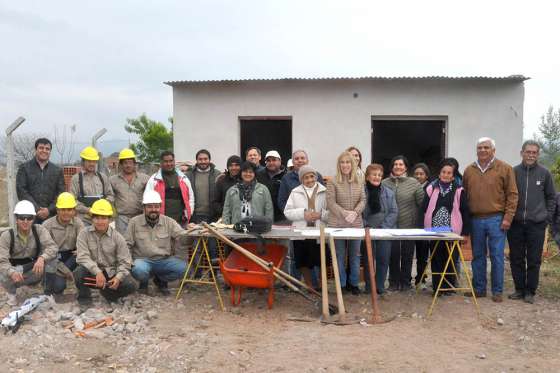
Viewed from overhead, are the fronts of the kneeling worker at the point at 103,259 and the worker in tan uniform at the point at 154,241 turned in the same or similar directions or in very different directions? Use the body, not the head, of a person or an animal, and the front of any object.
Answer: same or similar directions

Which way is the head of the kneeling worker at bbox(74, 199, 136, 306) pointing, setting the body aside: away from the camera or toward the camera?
toward the camera

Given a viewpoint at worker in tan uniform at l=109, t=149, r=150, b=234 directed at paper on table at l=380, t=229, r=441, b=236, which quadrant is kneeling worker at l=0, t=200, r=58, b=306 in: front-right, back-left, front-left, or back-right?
back-right

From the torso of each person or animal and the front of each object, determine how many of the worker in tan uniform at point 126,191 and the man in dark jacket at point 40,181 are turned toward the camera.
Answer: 2

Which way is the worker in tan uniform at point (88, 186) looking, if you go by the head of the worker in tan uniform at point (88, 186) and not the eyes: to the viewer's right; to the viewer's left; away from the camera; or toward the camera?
toward the camera

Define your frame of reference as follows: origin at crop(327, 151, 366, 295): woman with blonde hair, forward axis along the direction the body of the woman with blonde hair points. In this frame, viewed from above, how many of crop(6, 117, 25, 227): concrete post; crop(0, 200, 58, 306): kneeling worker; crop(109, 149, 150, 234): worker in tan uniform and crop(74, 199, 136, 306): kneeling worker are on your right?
4

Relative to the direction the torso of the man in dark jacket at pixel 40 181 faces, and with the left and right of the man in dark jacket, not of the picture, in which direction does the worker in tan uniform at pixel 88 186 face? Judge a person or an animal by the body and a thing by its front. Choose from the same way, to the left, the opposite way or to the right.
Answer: the same way

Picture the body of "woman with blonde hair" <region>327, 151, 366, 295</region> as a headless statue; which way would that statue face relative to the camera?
toward the camera

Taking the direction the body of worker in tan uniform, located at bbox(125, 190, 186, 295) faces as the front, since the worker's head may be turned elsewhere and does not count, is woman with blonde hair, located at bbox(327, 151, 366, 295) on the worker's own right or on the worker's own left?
on the worker's own left

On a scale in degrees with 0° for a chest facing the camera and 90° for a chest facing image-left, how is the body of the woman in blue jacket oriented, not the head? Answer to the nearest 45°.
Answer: approximately 45°

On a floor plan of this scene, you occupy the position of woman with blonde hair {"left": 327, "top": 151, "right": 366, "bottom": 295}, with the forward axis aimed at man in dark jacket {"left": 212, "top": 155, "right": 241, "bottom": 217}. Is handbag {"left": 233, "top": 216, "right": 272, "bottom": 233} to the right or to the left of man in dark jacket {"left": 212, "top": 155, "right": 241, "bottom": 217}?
left

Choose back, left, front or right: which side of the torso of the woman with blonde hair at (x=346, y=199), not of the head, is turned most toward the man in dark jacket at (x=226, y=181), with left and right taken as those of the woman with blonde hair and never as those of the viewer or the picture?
right

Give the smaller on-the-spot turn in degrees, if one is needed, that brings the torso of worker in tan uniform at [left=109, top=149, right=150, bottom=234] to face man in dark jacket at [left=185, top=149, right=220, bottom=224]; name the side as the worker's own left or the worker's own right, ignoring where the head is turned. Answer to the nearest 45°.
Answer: approximately 90° to the worker's own left

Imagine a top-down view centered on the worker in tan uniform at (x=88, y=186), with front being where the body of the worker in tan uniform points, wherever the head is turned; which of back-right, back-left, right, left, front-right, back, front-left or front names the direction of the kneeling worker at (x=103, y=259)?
front

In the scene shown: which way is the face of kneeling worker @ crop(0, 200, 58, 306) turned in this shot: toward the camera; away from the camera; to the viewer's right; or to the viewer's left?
toward the camera

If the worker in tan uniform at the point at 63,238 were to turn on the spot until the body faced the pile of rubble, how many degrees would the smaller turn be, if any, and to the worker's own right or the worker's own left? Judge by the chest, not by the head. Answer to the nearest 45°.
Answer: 0° — they already face it

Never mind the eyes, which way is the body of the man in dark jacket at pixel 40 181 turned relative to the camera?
toward the camera

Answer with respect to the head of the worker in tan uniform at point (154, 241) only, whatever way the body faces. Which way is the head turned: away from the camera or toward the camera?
toward the camera

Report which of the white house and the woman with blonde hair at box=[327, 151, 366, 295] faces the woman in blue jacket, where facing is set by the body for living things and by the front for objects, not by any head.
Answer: the white house

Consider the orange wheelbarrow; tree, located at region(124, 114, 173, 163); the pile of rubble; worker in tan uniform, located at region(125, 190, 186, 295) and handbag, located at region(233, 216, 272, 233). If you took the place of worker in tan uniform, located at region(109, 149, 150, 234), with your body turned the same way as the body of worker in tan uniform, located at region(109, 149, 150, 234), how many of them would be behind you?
1

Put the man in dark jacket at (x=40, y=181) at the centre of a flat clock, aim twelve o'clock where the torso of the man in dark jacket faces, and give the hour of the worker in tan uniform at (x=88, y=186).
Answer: The worker in tan uniform is roughly at 10 o'clock from the man in dark jacket.
